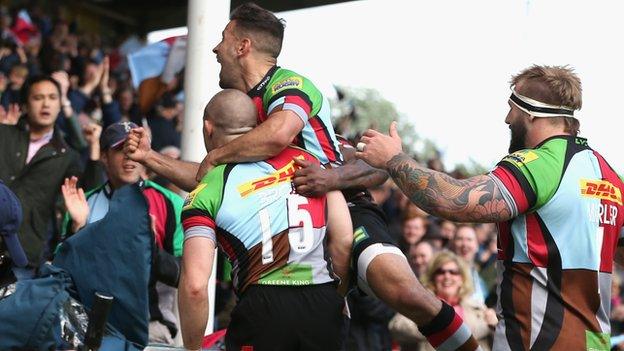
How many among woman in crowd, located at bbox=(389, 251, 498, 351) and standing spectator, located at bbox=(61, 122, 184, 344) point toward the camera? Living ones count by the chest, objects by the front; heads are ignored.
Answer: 2

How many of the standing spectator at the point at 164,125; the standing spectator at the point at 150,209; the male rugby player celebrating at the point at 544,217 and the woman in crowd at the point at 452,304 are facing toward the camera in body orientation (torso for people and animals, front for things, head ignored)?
3

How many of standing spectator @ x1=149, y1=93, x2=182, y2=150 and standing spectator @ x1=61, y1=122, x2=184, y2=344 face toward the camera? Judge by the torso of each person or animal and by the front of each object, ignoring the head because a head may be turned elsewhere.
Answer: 2

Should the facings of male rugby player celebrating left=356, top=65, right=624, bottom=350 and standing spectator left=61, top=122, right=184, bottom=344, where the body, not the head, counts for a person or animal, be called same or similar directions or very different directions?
very different directions

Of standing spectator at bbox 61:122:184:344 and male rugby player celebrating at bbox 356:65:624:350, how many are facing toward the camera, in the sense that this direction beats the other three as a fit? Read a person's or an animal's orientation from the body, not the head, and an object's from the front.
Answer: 1
